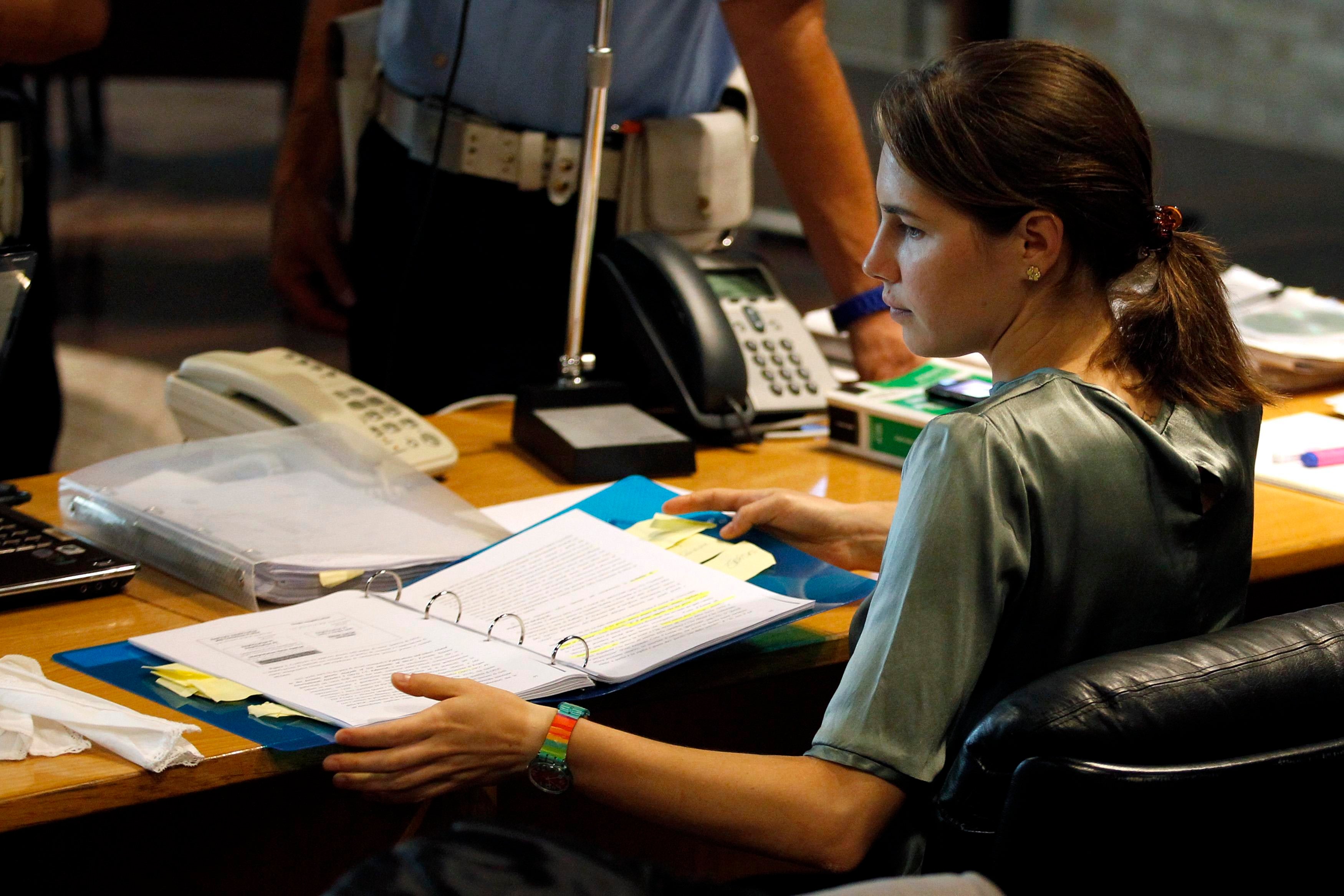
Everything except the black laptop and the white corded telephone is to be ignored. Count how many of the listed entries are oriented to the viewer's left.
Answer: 0

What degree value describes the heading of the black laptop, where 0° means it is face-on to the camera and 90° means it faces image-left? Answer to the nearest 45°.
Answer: approximately 315°

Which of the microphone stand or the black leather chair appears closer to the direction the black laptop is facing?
the black leather chair

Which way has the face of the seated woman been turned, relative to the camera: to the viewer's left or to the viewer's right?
to the viewer's left

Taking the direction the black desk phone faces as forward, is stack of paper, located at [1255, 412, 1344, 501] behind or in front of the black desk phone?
in front

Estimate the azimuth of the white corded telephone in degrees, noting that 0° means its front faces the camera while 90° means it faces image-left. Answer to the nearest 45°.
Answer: approximately 315°

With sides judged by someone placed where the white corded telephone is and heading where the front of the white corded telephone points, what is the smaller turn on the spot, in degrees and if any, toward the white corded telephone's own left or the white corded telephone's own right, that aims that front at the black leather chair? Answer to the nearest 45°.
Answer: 0° — it already faces it

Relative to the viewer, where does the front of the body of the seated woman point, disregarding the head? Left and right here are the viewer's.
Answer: facing away from the viewer and to the left of the viewer

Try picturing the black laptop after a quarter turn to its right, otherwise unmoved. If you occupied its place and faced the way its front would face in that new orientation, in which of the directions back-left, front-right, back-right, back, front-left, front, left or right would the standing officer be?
back

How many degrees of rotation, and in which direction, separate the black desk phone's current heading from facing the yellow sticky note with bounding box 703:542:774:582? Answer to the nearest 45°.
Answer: approximately 45° to its right

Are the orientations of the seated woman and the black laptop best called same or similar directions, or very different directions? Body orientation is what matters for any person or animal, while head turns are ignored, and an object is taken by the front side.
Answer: very different directions

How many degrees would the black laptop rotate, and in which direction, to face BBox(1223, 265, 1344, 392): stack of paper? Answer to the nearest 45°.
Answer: approximately 45° to its left
